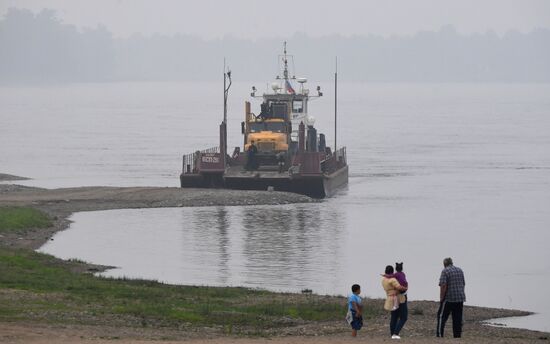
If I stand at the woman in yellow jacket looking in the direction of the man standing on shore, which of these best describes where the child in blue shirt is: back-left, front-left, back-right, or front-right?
back-left

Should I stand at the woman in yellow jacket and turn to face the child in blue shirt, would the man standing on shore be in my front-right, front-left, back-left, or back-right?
back-right

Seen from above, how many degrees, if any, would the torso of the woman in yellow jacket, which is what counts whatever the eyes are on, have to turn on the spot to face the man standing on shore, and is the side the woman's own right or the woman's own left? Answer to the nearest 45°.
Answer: approximately 45° to the woman's own right

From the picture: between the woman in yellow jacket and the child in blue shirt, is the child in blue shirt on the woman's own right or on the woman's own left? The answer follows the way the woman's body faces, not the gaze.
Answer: on the woman's own left

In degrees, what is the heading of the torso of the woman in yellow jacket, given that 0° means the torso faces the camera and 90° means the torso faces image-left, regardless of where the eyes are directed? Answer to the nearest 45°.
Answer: approximately 225°
